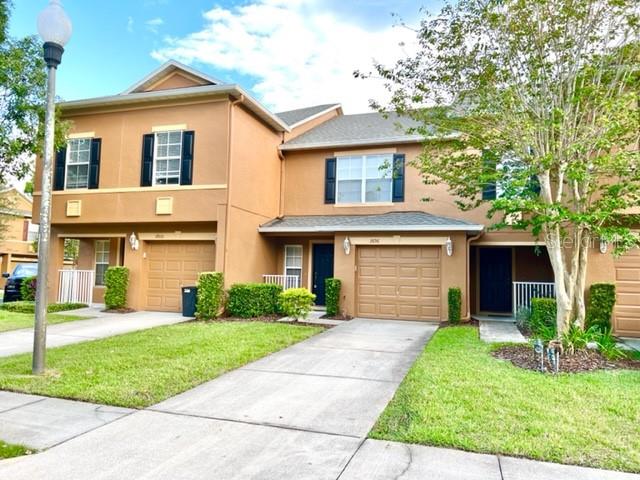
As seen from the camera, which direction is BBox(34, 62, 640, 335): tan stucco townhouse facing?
toward the camera

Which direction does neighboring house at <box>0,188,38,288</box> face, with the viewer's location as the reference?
facing the viewer

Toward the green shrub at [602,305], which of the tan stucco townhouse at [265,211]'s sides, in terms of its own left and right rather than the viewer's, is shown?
left

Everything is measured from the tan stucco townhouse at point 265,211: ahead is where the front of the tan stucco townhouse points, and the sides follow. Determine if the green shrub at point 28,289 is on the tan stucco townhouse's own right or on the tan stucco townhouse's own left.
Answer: on the tan stucco townhouse's own right

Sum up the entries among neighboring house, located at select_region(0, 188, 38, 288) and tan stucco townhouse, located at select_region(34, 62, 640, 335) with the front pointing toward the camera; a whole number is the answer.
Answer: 2

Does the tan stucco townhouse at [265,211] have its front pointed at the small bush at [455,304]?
no

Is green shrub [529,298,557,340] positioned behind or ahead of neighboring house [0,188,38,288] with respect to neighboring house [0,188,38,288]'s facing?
ahead

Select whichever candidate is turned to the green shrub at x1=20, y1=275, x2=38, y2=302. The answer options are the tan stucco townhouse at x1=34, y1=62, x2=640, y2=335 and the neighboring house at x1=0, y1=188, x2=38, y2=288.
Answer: the neighboring house

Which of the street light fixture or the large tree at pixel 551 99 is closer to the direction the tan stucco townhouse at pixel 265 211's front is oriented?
the street light fixture

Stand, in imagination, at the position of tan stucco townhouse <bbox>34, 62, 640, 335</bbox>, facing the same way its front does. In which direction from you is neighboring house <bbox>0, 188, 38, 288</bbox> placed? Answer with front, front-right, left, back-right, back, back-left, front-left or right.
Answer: back-right

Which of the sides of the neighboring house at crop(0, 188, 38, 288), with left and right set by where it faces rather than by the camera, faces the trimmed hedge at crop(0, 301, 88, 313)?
front

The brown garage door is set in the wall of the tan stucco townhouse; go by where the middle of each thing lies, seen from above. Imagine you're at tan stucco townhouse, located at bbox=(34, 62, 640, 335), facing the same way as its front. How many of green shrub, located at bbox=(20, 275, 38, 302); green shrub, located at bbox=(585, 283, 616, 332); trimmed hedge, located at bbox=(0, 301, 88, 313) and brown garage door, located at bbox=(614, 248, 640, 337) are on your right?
2

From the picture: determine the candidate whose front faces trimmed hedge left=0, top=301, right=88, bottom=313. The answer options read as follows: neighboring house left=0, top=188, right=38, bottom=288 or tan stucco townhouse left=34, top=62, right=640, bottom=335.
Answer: the neighboring house

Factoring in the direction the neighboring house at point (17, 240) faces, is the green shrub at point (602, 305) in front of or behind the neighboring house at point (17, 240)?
in front

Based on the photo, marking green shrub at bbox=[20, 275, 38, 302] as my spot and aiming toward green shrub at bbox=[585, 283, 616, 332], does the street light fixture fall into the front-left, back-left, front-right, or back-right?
front-right
